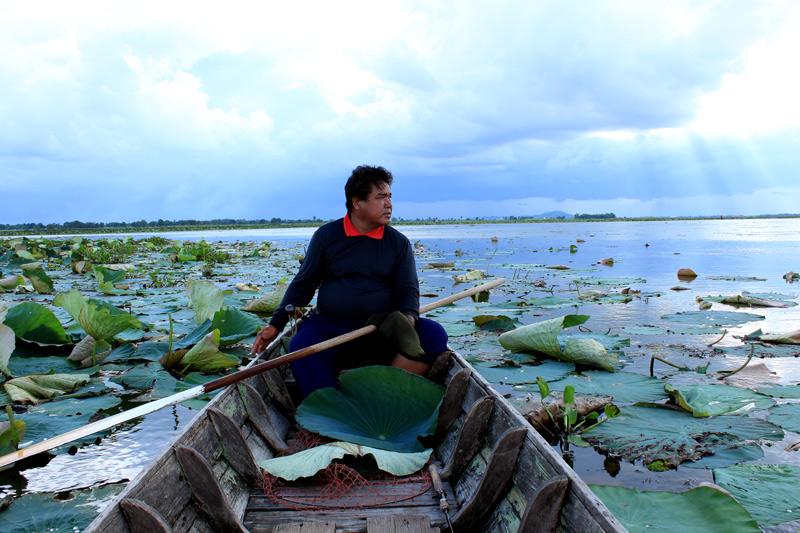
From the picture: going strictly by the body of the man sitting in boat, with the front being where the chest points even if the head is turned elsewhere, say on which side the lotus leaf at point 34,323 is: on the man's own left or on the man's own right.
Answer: on the man's own right

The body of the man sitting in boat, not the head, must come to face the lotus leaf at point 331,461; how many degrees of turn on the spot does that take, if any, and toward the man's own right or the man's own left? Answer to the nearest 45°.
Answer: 0° — they already face it

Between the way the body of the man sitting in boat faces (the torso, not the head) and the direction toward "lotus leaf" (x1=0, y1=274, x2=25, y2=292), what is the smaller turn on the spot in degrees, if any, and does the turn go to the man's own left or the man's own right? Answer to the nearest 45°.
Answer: approximately 135° to the man's own right

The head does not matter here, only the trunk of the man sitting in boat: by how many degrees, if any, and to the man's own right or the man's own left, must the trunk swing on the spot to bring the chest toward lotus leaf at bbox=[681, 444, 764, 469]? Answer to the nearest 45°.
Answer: approximately 45° to the man's own left

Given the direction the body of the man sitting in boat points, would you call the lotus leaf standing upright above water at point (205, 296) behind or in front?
behind

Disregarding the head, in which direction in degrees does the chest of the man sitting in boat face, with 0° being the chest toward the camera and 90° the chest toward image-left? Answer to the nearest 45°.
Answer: approximately 0°

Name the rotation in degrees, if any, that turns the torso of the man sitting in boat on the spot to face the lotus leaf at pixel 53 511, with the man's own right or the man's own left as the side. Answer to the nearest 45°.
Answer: approximately 45° to the man's own right

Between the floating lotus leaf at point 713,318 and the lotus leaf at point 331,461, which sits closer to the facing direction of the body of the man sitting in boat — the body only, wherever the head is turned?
the lotus leaf

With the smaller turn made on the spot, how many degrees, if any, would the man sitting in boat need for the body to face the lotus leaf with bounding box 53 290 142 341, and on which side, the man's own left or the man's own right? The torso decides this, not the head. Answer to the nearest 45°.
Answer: approximately 90° to the man's own right

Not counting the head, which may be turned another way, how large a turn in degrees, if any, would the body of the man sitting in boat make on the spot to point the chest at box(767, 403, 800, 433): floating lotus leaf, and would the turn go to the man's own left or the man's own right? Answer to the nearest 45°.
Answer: approximately 90° to the man's own left

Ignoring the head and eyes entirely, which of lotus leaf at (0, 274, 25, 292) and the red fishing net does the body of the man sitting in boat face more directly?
the red fishing net

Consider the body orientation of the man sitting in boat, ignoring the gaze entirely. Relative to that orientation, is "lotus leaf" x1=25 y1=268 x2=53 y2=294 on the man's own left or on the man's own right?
on the man's own right

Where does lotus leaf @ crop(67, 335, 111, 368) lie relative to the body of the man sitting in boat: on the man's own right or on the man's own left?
on the man's own right
